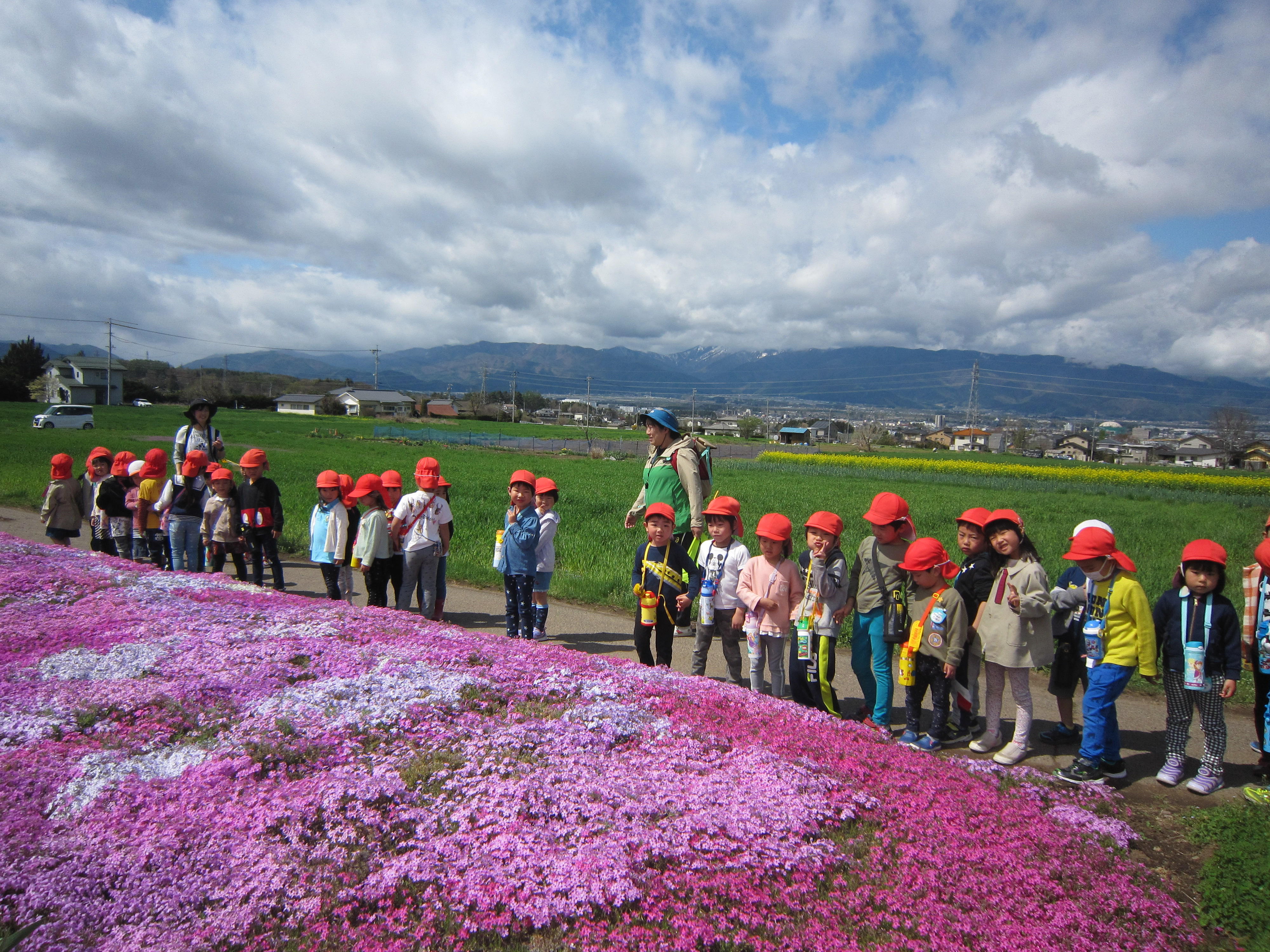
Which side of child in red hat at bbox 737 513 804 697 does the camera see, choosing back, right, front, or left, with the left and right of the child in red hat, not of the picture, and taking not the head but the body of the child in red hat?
front

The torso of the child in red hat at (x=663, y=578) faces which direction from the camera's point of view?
toward the camera

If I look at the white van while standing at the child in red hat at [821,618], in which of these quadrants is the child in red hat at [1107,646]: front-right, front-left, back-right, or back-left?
back-right

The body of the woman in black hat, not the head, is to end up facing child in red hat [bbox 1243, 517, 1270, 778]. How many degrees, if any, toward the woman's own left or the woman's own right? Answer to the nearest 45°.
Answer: approximately 45° to the woman's own left

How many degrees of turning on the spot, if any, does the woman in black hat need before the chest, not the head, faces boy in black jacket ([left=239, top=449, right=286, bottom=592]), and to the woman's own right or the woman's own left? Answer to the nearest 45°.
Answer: approximately 45° to the woman's own left

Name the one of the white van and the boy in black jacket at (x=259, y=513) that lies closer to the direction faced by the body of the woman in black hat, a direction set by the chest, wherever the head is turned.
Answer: the boy in black jacket

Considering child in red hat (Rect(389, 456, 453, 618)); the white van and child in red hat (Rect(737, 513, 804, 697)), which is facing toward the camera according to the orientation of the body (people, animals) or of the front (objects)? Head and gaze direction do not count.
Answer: child in red hat (Rect(737, 513, 804, 697))

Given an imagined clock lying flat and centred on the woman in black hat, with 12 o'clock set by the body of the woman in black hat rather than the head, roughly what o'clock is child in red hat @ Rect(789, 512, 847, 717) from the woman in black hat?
The child in red hat is roughly at 11 o'clock from the woman in black hat.

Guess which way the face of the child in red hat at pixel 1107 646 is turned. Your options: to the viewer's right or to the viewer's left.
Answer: to the viewer's left

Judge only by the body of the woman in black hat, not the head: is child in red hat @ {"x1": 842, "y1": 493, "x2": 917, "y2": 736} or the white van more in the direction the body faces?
the child in red hat

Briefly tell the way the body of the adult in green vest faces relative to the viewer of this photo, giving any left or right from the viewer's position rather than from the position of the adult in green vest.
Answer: facing the viewer and to the left of the viewer

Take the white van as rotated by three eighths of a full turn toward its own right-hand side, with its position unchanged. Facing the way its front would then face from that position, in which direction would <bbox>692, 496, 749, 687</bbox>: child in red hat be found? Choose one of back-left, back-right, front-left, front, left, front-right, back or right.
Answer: back-right

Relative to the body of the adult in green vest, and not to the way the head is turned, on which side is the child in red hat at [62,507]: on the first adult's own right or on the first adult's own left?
on the first adult's own right
